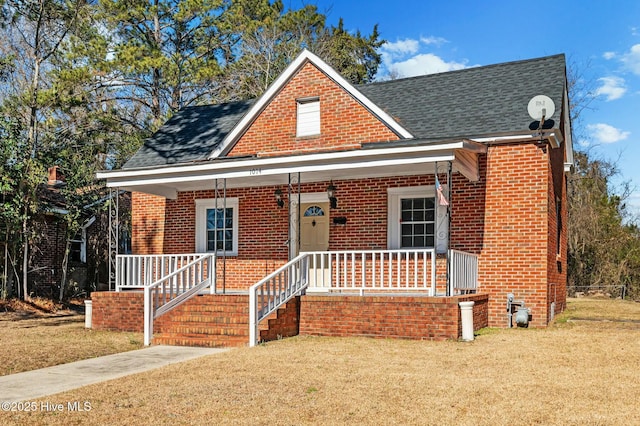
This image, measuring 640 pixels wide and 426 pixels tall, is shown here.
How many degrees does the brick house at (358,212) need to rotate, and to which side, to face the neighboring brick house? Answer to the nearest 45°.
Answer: approximately 90° to its right

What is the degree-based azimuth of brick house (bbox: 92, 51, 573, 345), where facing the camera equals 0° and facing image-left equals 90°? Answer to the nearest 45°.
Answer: approximately 45°
